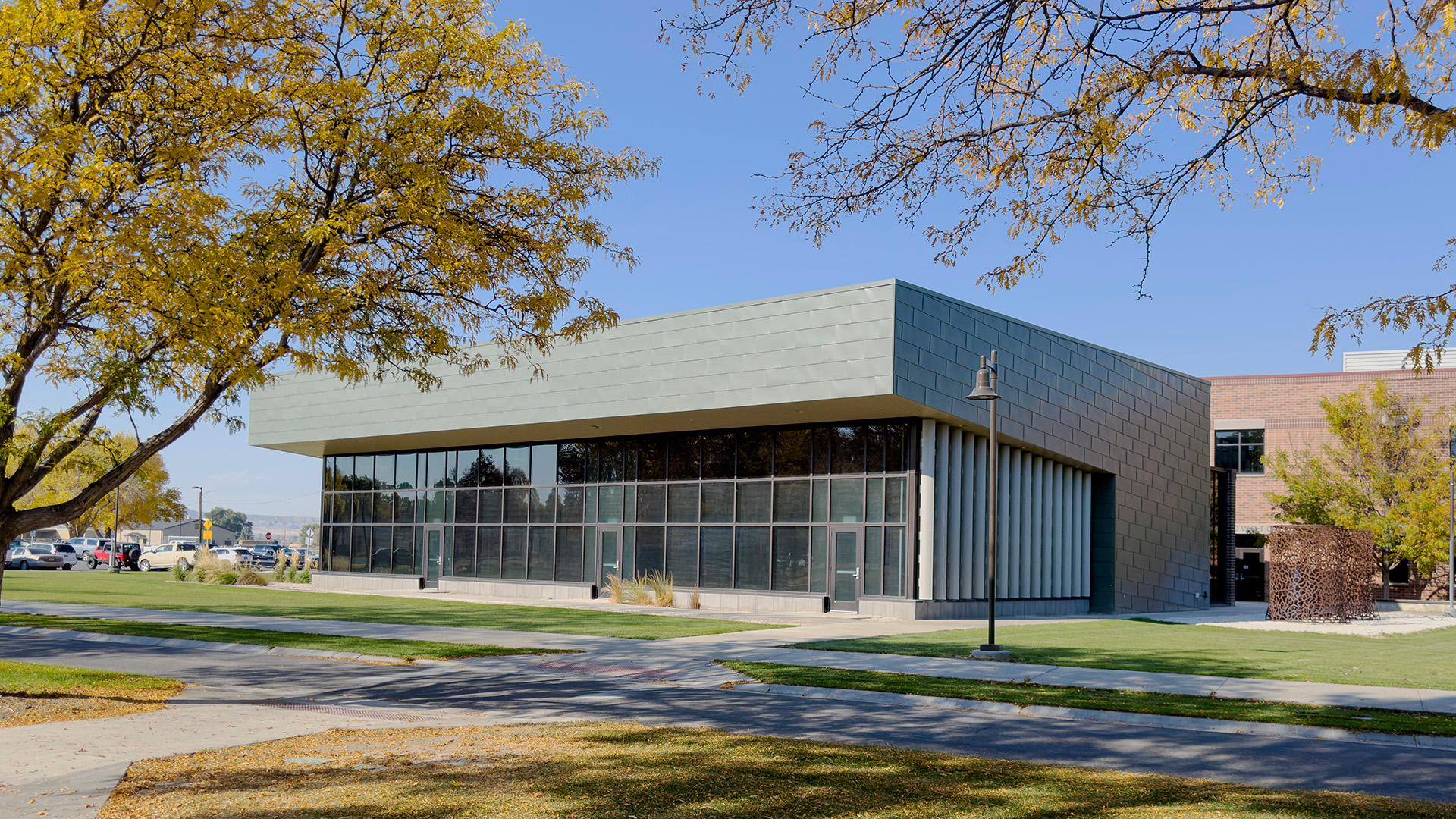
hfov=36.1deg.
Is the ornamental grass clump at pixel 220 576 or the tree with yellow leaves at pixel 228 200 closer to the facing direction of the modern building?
the tree with yellow leaves

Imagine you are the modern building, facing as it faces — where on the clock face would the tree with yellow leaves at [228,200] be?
The tree with yellow leaves is roughly at 11 o'clock from the modern building.

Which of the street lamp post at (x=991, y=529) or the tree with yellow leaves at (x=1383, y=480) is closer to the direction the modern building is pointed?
the street lamp post

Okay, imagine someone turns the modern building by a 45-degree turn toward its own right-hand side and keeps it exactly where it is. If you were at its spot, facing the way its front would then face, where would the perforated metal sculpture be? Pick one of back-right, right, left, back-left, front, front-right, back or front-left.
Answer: back

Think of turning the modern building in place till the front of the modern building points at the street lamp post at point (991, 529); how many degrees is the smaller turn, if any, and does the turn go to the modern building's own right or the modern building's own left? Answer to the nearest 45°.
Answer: approximately 45° to the modern building's own left

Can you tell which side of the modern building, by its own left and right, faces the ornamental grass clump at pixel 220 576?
right

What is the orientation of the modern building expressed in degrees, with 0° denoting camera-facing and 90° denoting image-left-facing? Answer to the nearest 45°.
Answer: approximately 45°
